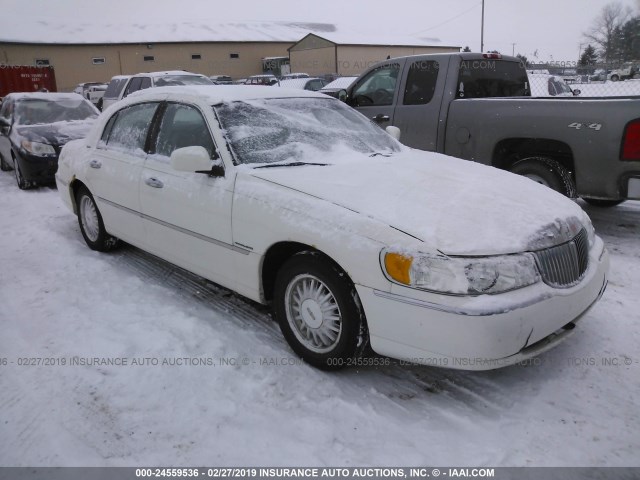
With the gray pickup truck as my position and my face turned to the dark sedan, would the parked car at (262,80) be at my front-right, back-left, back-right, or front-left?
front-right

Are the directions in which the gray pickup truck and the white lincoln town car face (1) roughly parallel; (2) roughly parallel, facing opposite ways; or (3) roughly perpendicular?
roughly parallel, facing opposite ways

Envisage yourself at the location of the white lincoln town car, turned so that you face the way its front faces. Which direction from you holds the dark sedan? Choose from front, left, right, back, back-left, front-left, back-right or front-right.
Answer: back

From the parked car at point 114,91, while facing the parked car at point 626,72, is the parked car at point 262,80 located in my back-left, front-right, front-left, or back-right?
front-left

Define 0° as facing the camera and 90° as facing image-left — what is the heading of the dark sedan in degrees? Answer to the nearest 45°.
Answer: approximately 315°

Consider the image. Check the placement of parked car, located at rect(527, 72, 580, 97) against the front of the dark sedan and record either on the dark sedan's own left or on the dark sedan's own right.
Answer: on the dark sedan's own left

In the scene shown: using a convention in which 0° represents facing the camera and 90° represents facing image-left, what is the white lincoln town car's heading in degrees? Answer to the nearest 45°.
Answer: approximately 315°

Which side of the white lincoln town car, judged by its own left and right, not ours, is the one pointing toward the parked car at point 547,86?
left

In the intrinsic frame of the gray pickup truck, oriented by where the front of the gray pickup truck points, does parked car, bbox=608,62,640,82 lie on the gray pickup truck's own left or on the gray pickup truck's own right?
on the gray pickup truck's own right

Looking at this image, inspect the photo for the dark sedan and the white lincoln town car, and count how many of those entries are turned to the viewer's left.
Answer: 0

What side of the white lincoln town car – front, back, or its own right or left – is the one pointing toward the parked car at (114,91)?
back

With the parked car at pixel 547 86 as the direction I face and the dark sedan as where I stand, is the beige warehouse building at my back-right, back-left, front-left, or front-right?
front-left

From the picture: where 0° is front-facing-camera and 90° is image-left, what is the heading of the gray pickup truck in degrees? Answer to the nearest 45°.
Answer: approximately 135°

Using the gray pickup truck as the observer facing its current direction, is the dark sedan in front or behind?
in front
